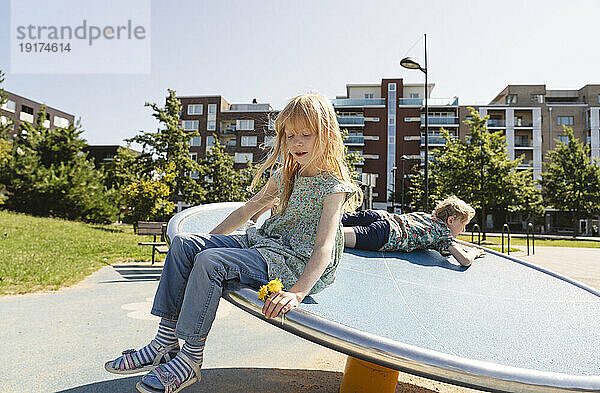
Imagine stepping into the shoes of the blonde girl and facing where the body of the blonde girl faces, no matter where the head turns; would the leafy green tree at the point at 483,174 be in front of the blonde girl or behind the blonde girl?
behind

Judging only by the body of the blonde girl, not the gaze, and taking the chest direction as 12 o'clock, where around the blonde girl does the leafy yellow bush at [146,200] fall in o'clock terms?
The leafy yellow bush is roughly at 4 o'clock from the blonde girl.

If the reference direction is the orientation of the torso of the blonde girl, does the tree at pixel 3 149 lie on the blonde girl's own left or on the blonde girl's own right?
on the blonde girl's own right

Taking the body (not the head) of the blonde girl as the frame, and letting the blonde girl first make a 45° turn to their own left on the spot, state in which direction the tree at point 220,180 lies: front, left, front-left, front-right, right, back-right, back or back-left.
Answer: back

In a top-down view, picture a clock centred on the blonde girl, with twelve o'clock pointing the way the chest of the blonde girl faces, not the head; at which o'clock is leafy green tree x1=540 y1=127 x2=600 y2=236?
The leafy green tree is roughly at 6 o'clock from the blonde girl.

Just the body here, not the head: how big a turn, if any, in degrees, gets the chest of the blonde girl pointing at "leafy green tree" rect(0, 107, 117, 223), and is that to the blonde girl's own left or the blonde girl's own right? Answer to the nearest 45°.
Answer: approximately 135° to the blonde girl's own right

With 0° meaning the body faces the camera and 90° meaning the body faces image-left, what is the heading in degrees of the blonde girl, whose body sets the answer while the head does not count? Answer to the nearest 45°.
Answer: approximately 45°
